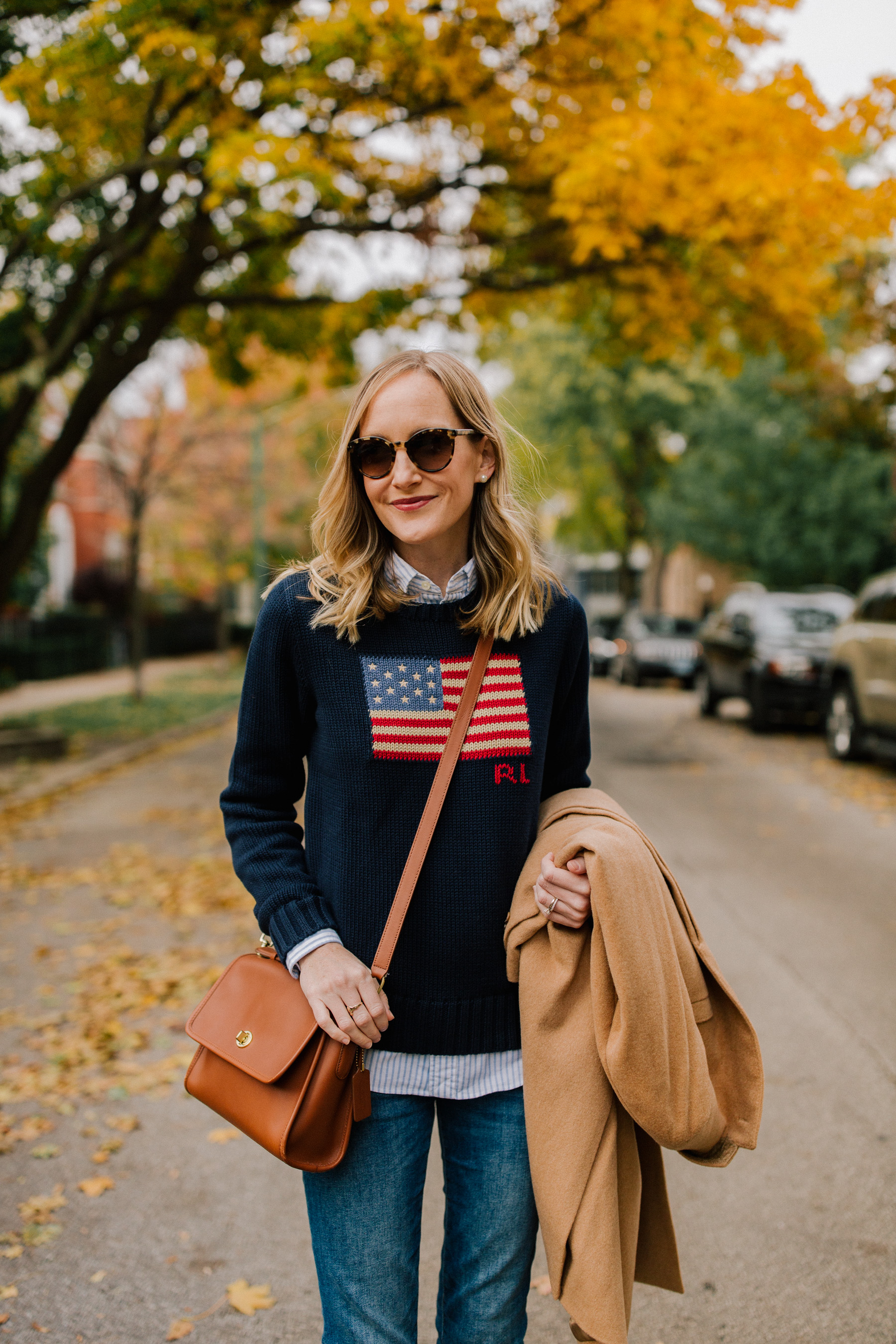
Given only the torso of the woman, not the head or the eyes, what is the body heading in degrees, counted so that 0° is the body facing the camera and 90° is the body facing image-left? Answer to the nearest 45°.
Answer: approximately 0°
